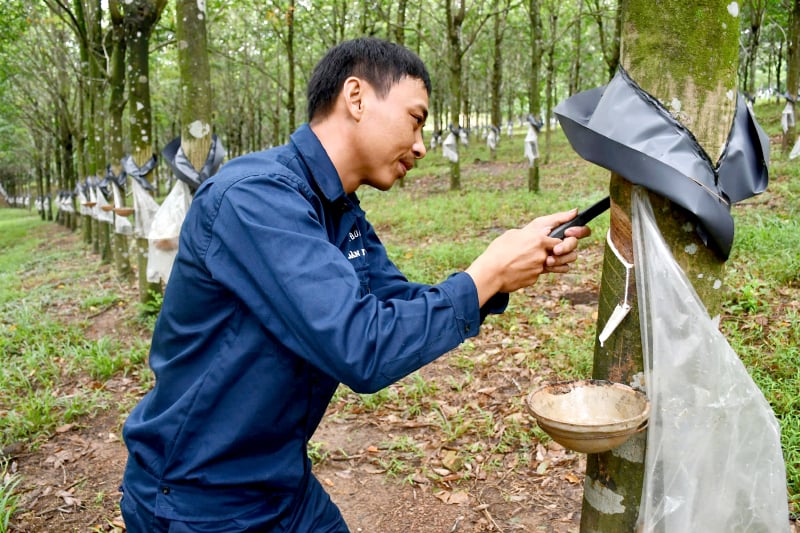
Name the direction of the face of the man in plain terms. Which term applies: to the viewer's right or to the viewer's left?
to the viewer's right

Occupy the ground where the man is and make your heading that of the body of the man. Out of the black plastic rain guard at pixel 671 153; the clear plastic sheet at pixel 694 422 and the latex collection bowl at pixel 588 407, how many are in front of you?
3

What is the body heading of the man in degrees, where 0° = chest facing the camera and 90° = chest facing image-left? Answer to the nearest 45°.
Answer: approximately 270°

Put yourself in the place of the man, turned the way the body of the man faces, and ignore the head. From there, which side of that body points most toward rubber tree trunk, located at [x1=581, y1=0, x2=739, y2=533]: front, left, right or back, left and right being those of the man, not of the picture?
front

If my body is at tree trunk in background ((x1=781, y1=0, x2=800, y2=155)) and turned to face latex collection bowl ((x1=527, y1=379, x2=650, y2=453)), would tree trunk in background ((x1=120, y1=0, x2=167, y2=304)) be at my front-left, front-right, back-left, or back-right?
front-right

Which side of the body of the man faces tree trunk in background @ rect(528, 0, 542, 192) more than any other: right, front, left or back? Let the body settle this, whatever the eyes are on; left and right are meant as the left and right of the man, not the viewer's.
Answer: left

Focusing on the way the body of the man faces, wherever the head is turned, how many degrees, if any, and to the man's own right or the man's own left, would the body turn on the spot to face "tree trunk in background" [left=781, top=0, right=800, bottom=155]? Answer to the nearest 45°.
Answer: approximately 45° to the man's own left

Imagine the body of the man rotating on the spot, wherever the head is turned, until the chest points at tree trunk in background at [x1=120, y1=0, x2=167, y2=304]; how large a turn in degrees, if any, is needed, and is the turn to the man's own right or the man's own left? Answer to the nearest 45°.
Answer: approximately 90° to the man's own left

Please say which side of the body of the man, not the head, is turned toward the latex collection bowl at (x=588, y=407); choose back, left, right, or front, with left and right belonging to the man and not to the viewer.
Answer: front

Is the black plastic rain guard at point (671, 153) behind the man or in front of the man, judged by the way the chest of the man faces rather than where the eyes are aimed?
in front
